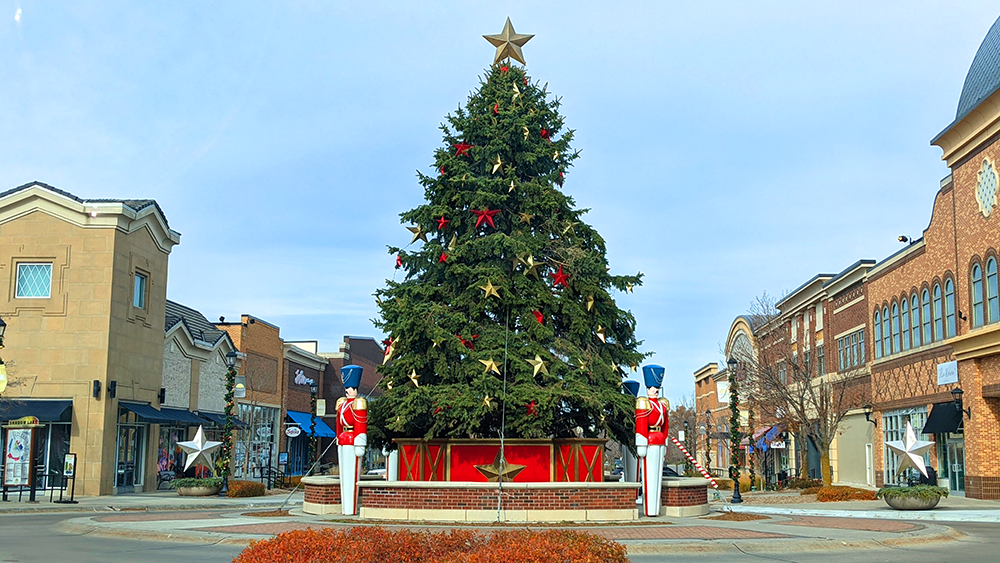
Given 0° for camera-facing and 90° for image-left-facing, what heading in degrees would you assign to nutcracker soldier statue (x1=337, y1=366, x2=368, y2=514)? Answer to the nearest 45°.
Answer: approximately 45°

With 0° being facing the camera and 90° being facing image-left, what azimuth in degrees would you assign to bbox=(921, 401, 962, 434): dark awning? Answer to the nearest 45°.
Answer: approximately 45°

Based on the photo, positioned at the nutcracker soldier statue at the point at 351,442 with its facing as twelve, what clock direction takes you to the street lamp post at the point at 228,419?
The street lamp post is roughly at 4 o'clock from the nutcracker soldier statue.

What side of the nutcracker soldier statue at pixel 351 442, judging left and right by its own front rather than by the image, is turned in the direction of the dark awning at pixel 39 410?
right

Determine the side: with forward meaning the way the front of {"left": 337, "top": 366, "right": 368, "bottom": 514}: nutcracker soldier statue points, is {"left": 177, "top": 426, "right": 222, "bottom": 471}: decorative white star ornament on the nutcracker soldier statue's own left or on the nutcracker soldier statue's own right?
on the nutcracker soldier statue's own right

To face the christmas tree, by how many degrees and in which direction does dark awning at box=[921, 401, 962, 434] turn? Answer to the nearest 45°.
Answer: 0° — it already faces it
